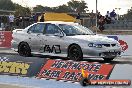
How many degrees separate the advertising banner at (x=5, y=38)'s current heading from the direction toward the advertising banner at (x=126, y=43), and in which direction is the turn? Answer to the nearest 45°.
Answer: approximately 45° to its left

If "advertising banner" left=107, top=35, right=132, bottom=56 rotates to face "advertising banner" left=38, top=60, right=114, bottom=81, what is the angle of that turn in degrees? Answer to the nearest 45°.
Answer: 0° — it already faces it

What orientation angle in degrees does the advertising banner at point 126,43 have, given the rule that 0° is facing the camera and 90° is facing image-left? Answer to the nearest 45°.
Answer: approximately 0°

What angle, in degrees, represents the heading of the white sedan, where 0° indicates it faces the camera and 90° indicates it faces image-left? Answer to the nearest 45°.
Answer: approximately 315°

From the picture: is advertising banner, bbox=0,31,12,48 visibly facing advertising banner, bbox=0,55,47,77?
yes

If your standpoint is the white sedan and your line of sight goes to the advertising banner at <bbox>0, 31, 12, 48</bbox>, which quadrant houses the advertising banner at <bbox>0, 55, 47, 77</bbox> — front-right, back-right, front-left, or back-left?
back-left

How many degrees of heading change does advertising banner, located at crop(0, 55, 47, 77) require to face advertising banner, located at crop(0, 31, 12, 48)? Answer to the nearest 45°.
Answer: approximately 180°

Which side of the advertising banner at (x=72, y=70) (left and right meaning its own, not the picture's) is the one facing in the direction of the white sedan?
back

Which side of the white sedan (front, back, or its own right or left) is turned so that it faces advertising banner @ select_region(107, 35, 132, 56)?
left
